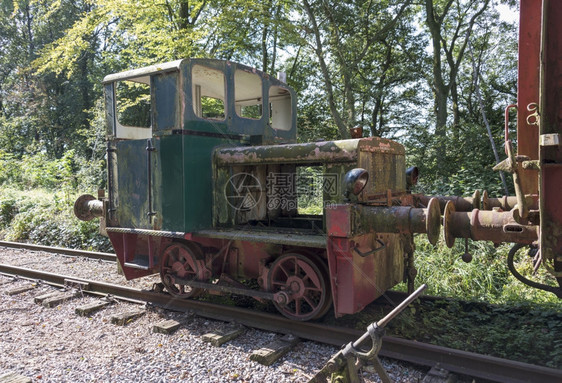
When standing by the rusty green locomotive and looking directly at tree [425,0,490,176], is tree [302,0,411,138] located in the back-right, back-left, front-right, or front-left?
front-left

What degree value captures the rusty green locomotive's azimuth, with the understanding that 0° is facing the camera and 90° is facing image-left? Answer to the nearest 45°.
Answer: approximately 315°

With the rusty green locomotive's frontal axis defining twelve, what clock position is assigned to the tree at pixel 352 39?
The tree is roughly at 8 o'clock from the rusty green locomotive.

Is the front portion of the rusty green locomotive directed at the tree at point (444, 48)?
no

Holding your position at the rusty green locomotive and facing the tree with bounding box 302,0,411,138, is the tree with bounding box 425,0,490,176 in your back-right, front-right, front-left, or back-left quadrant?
front-right
